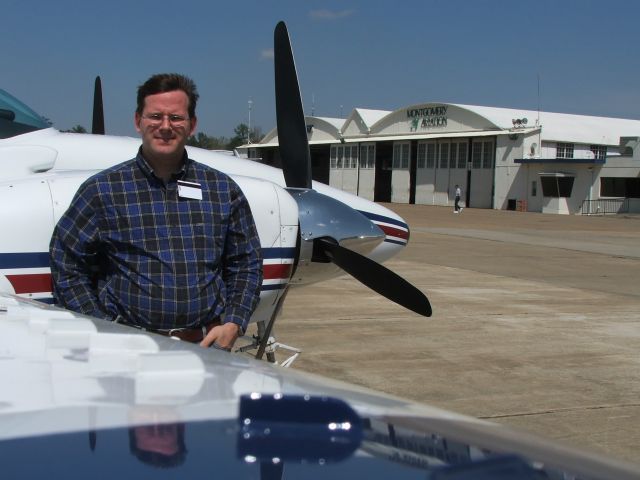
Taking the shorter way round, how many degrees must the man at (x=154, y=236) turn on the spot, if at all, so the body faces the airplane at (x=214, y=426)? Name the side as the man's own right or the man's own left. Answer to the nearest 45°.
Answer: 0° — they already face it

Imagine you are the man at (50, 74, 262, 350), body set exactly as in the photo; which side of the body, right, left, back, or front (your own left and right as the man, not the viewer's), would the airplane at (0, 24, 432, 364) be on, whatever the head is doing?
back

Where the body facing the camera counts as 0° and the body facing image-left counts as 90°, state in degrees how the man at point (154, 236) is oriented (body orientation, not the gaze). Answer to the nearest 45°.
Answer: approximately 0°
